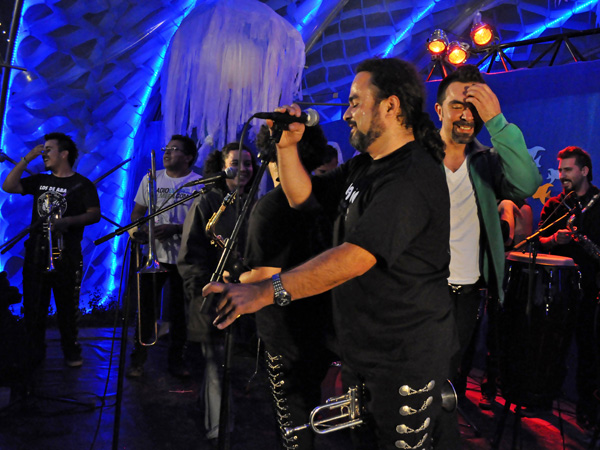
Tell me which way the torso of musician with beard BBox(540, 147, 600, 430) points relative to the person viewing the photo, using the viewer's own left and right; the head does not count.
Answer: facing the viewer and to the left of the viewer

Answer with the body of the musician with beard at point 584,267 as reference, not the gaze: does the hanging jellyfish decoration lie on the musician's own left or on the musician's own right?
on the musician's own right

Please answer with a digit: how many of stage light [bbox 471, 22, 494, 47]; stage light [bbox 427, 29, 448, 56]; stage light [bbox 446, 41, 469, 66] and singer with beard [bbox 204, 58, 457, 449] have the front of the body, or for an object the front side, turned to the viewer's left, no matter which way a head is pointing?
1

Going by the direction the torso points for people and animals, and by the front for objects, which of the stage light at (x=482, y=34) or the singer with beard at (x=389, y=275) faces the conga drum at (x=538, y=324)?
the stage light

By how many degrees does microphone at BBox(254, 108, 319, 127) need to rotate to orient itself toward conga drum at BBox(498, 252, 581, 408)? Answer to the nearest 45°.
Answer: approximately 45° to its left

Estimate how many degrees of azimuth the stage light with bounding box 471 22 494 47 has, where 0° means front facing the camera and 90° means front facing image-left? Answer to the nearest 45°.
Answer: approximately 0°

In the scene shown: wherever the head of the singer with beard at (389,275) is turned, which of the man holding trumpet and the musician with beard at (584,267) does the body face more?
the man holding trumpet

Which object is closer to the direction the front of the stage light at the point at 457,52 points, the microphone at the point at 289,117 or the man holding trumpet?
the microphone

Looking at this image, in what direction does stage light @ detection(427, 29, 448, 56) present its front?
toward the camera

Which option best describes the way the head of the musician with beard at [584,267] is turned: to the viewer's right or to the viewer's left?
to the viewer's left

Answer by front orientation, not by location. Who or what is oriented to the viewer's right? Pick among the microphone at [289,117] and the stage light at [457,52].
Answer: the microphone

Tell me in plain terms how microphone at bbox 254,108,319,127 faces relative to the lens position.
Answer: facing to the right of the viewer

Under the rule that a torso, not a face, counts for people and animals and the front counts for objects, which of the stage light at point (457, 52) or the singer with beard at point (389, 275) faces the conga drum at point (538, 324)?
the stage light

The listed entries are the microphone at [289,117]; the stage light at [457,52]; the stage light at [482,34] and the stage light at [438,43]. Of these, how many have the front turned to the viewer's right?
1
